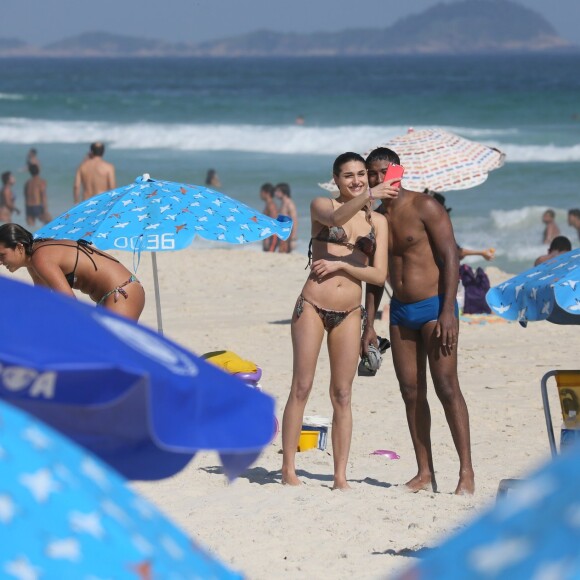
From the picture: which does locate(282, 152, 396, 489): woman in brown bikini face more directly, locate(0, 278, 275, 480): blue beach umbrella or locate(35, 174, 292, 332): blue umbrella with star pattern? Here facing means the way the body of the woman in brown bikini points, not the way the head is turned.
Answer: the blue beach umbrella

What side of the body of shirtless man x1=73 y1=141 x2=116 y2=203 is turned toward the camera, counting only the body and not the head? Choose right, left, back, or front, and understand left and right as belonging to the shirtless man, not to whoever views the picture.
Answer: back

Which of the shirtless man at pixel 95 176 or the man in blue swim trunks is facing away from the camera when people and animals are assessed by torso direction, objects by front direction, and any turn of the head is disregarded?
the shirtless man

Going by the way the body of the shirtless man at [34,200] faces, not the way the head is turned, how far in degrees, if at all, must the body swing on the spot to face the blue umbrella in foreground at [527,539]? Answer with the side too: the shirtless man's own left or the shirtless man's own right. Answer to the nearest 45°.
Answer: approximately 180°

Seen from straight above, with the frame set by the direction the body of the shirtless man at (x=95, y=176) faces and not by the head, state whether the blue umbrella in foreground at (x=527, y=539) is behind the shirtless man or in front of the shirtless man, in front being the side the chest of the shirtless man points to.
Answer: behind

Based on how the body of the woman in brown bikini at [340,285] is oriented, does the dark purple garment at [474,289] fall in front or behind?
behind

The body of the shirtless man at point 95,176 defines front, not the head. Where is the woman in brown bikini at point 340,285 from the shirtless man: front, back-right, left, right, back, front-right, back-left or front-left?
back

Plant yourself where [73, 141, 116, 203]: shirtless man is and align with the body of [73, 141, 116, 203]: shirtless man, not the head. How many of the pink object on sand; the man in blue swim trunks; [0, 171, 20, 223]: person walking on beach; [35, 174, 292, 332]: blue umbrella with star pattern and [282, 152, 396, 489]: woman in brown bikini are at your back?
4

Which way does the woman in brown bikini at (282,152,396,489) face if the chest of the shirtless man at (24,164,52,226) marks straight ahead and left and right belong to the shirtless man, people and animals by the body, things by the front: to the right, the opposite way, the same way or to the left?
the opposite way

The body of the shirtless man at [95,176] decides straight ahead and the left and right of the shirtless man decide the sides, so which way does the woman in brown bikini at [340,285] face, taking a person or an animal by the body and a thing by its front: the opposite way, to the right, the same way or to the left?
the opposite way

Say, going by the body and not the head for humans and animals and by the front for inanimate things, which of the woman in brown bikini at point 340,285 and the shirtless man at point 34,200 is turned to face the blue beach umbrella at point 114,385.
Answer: the woman in brown bikini
